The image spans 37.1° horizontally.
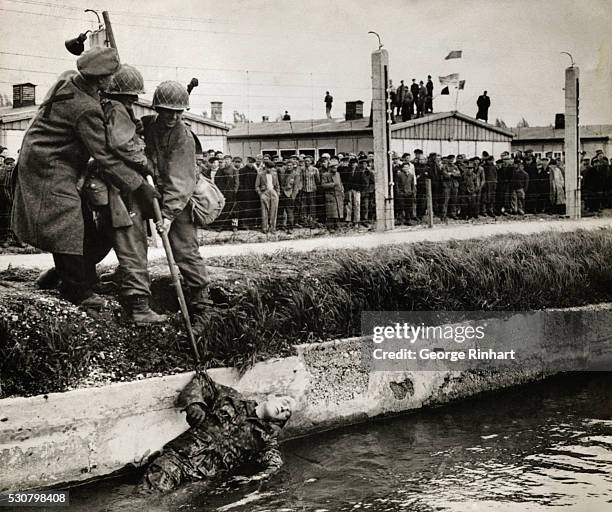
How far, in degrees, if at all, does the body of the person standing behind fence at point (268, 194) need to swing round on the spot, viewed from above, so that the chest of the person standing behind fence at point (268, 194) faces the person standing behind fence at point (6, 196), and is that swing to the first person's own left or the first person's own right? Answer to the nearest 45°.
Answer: approximately 45° to the first person's own right

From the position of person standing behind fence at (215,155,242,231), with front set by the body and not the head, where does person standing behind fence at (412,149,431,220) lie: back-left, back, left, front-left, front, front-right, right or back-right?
back-left

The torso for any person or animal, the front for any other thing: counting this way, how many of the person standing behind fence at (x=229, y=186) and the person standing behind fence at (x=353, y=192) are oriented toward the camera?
2

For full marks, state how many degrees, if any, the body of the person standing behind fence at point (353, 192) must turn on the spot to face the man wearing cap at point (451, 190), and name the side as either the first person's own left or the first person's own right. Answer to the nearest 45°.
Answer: approximately 135° to the first person's own left

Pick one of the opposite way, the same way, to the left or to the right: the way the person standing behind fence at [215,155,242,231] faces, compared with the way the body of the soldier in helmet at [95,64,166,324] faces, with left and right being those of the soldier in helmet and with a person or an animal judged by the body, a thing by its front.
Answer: to the right

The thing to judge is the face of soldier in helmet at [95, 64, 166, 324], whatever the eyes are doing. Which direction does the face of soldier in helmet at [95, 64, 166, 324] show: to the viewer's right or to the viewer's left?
to the viewer's right

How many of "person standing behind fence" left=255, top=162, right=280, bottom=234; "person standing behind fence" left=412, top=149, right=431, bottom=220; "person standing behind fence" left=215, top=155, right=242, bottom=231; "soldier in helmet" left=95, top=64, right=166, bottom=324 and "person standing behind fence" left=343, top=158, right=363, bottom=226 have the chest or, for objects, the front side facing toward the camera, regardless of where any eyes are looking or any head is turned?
4

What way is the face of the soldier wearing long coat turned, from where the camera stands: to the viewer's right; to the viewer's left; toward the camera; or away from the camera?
to the viewer's right

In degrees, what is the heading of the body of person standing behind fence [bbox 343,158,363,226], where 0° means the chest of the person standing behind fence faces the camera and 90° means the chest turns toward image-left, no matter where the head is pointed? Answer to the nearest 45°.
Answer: approximately 0°
